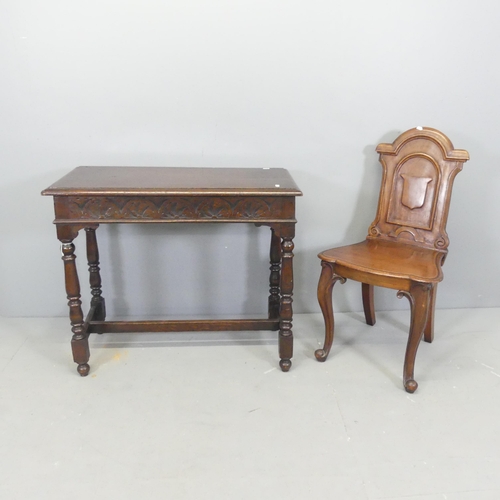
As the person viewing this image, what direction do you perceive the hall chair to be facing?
facing the viewer and to the left of the viewer

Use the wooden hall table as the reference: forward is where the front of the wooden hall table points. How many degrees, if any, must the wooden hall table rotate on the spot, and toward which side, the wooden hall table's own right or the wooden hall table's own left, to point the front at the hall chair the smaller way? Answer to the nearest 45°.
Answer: approximately 90° to the wooden hall table's own left

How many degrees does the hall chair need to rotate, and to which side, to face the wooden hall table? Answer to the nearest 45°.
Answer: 0° — it already faces it

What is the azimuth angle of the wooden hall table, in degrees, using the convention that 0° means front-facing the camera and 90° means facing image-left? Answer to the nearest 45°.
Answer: approximately 0°

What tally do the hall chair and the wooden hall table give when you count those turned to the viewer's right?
0
